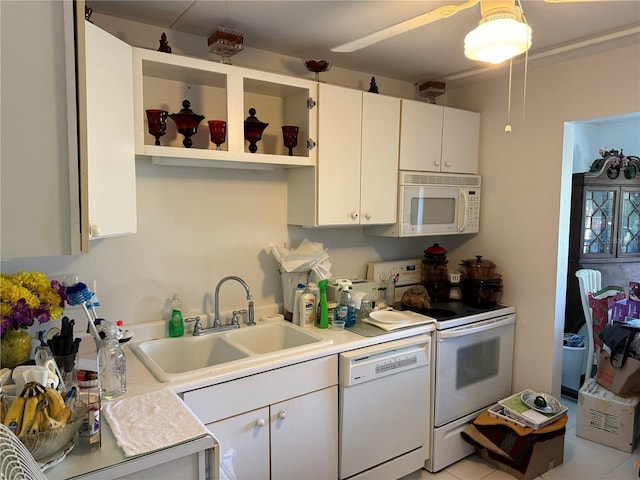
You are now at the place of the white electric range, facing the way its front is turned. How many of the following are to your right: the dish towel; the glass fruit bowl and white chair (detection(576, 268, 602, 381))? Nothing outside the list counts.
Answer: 2

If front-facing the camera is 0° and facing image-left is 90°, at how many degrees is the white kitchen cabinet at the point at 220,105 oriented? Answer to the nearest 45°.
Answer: approximately 315°

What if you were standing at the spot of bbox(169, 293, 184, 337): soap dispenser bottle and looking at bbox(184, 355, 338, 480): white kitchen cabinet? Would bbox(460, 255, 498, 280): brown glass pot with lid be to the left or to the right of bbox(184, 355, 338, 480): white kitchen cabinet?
left

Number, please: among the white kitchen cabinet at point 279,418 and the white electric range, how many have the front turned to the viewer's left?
0

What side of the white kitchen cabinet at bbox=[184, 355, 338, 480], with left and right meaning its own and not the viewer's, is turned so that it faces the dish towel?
right

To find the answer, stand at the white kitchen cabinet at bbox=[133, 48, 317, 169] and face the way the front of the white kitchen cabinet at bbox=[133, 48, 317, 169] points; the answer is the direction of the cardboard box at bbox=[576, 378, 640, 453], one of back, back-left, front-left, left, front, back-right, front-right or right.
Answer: front-left

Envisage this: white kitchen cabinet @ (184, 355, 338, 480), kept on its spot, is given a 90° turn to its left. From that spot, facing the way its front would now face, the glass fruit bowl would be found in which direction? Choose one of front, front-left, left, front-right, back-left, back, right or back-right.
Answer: back

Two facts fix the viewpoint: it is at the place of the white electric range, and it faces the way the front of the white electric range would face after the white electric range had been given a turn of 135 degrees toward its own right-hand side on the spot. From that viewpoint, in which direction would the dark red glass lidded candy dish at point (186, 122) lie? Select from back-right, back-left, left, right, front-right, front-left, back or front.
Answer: front-left

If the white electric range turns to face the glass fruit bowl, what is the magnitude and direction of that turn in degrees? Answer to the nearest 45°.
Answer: approximately 90° to its right

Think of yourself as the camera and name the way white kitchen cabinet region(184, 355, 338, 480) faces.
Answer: facing the viewer and to the right of the viewer

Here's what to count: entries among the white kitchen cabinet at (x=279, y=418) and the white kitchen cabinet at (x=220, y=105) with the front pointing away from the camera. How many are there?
0

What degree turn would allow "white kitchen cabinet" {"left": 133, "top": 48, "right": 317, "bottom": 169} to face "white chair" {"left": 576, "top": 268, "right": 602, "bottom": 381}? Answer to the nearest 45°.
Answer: approximately 45° to its left
